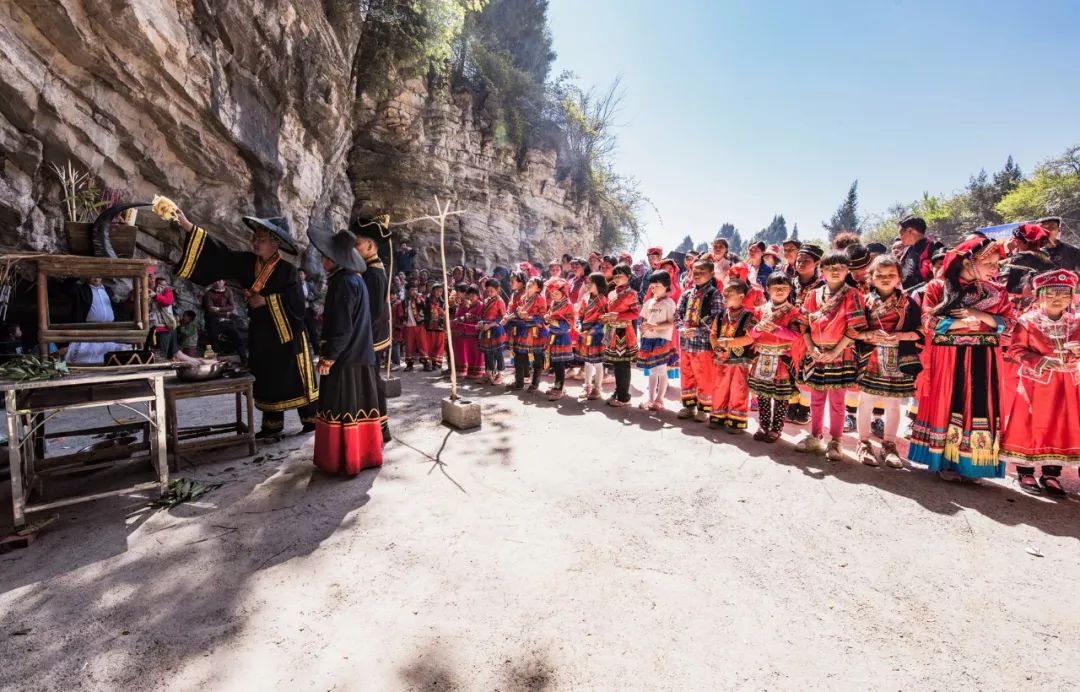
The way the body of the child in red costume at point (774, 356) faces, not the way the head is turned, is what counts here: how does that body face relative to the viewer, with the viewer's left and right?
facing the viewer and to the left of the viewer

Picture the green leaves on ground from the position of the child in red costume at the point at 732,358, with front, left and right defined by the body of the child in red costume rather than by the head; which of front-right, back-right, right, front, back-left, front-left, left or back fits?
front

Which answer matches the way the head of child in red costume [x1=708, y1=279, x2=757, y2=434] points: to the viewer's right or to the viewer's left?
to the viewer's left

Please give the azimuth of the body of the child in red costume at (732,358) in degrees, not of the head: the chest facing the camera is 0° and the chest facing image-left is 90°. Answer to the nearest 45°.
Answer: approximately 45°

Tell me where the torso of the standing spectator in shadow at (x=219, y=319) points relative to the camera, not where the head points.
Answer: toward the camera

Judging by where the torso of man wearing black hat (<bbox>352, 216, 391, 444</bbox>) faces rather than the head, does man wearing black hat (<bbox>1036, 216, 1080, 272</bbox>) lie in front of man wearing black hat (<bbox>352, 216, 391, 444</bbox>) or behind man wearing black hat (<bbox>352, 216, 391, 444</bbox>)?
behind

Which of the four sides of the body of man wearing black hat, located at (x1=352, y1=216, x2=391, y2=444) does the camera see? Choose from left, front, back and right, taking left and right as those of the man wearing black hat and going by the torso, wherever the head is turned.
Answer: left

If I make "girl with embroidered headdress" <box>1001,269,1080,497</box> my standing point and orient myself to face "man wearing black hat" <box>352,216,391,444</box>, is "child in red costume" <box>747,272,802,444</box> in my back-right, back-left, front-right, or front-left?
front-right

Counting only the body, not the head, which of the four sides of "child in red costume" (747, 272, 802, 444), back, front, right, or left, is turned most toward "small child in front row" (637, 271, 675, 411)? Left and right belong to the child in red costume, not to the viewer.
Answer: right
